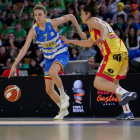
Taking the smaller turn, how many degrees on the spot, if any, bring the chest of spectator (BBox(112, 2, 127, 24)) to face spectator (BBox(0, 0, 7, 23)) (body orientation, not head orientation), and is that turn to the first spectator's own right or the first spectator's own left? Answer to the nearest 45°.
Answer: approximately 90° to the first spectator's own right

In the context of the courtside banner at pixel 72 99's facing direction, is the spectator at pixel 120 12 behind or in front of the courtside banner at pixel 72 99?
behind

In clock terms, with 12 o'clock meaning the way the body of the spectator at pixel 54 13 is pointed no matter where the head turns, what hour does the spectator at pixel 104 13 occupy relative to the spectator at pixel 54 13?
the spectator at pixel 104 13 is roughly at 9 o'clock from the spectator at pixel 54 13.

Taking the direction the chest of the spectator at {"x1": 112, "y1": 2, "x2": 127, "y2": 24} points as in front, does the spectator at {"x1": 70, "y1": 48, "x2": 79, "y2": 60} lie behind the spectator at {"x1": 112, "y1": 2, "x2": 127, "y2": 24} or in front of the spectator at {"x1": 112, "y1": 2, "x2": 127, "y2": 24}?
in front

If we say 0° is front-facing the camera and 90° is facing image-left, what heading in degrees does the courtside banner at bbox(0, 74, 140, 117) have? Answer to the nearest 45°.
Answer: approximately 0°

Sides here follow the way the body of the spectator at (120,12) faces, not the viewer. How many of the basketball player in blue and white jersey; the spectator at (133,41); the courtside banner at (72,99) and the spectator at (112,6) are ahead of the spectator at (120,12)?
3

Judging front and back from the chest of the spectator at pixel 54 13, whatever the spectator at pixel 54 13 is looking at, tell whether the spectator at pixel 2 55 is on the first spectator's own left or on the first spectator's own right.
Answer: on the first spectator's own right

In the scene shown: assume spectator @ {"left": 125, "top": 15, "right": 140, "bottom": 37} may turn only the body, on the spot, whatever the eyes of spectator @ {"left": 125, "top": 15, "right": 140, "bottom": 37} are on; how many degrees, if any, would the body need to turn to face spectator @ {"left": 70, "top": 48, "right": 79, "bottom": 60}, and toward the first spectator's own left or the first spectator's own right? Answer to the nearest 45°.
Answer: approximately 45° to the first spectator's own right

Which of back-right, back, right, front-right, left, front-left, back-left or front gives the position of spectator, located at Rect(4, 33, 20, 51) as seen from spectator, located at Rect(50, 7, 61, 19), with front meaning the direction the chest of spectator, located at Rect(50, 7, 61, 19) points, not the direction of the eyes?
right

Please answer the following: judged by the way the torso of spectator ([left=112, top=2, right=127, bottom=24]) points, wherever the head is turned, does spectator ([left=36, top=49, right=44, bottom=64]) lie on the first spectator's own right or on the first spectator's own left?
on the first spectator's own right

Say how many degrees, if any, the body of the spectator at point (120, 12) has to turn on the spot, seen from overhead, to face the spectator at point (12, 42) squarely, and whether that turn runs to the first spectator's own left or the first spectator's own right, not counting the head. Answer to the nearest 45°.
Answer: approximately 90° to the first spectator's own right

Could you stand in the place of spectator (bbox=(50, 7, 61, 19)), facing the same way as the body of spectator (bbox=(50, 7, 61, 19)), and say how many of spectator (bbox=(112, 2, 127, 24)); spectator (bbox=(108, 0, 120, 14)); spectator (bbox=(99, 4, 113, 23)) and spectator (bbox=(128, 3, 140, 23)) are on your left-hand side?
4

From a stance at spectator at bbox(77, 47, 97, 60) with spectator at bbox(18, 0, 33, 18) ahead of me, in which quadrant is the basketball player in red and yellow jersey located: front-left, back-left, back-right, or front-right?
back-left
